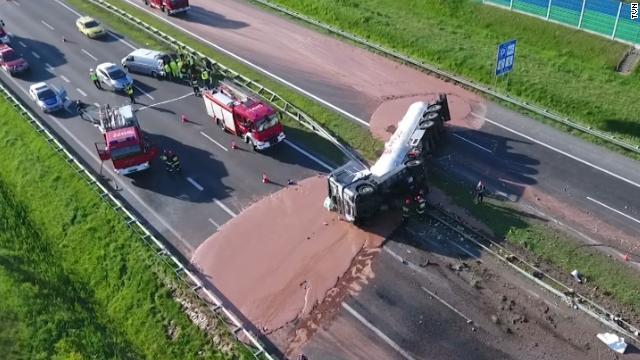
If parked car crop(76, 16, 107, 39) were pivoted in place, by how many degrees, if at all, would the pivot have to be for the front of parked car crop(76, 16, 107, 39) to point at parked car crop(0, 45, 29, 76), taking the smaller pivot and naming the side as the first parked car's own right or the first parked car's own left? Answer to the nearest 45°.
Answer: approximately 90° to the first parked car's own right

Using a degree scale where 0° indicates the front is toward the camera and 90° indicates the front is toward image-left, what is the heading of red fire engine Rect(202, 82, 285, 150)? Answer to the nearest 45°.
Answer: approximately 315°

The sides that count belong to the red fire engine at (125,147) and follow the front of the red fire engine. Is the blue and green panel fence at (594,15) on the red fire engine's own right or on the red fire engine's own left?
on the red fire engine's own left

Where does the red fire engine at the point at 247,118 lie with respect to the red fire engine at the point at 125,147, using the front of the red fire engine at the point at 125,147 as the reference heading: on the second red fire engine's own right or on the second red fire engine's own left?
on the second red fire engine's own left

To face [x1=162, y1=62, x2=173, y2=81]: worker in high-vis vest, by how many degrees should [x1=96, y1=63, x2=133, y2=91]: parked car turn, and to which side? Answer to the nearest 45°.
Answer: approximately 45° to its left

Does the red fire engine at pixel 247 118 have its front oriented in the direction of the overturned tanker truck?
yes
